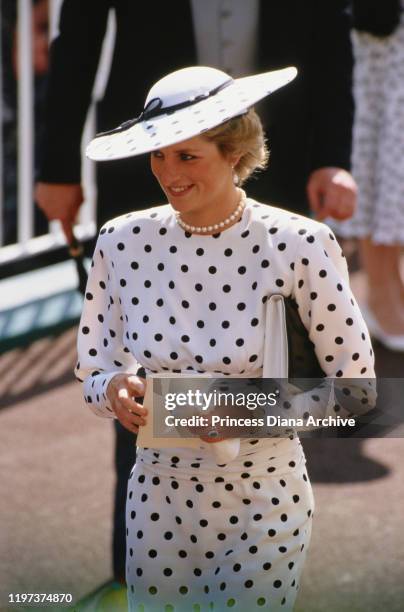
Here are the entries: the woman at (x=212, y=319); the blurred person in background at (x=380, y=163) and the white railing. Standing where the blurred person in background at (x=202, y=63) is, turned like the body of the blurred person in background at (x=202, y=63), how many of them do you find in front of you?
1

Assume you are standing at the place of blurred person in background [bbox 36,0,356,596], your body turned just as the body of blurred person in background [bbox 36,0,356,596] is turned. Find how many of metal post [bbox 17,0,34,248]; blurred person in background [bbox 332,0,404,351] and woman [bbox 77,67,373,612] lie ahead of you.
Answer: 1

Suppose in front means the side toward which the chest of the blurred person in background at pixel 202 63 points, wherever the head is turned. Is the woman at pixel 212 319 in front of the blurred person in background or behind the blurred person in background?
in front

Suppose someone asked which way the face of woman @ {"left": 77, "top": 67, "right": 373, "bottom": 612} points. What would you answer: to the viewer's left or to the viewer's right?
to the viewer's left

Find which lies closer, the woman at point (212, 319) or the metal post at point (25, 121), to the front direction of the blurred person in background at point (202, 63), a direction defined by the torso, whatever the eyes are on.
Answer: the woman

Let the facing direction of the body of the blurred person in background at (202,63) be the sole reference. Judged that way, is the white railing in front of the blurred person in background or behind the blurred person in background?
behind

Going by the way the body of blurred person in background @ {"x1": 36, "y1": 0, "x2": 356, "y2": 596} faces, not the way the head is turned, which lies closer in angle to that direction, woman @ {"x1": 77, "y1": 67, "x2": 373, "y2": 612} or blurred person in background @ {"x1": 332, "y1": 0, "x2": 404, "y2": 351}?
the woman

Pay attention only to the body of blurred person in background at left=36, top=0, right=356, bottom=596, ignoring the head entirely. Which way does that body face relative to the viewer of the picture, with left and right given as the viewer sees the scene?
facing the viewer

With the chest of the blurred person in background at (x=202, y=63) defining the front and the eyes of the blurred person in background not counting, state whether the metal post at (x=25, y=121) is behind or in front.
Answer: behind

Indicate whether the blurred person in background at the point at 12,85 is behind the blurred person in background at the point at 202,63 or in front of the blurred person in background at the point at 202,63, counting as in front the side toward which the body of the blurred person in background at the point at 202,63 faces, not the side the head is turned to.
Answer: behind

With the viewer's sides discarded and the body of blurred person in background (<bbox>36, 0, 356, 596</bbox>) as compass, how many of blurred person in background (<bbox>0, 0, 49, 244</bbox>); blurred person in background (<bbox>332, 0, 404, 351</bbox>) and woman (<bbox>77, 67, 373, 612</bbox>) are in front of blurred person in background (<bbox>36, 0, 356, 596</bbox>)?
1
